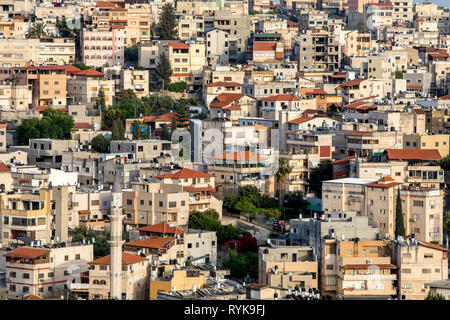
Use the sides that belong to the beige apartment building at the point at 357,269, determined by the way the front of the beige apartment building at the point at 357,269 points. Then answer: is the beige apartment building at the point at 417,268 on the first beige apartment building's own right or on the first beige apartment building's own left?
on the first beige apartment building's own left

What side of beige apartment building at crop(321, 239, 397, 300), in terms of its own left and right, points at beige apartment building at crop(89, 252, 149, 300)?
right

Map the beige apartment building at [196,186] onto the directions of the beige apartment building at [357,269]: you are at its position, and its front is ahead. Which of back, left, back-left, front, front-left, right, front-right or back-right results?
back-right

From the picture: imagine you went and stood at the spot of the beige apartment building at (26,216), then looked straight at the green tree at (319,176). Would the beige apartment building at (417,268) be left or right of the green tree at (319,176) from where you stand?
right

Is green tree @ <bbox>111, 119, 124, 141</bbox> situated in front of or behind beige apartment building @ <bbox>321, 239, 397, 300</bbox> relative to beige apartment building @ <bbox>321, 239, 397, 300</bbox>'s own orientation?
behind

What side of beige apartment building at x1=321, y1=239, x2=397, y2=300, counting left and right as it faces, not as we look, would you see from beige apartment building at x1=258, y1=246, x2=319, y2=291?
right

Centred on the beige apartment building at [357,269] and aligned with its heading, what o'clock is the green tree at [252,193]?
The green tree is roughly at 5 o'clock from the beige apartment building.

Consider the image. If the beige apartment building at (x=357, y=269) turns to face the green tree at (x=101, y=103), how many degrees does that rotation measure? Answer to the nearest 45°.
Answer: approximately 135° to its right

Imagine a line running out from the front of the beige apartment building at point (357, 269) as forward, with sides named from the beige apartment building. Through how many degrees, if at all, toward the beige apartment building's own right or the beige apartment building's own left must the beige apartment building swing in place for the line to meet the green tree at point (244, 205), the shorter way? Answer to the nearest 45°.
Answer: approximately 135° to the beige apartment building's own right

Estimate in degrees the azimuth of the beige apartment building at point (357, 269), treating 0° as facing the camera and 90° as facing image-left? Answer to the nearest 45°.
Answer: approximately 0°

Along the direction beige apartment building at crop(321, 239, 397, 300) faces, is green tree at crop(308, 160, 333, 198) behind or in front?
behind

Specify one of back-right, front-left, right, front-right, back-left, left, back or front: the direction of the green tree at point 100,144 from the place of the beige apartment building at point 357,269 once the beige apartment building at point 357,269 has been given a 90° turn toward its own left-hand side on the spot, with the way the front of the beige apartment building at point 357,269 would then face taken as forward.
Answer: back-left

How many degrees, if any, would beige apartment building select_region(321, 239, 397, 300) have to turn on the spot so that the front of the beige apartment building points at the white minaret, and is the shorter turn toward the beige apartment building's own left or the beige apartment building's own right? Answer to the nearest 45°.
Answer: approximately 45° to the beige apartment building's own right

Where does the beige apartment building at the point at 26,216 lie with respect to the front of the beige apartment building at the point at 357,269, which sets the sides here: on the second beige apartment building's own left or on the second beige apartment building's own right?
on the second beige apartment building's own right
